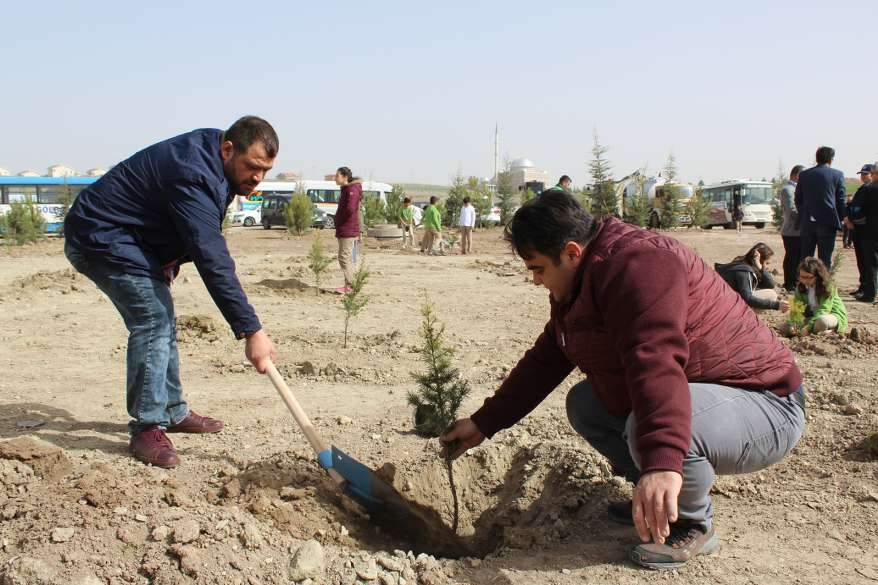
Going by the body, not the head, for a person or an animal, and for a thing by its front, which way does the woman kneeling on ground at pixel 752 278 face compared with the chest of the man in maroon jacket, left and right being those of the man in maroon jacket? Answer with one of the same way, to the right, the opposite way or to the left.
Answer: the opposite way

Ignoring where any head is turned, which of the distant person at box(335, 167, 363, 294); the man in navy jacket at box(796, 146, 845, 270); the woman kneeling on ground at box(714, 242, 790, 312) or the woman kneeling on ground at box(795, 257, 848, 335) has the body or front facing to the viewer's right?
the woman kneeling on ground at box(714, 242, 790, 312)

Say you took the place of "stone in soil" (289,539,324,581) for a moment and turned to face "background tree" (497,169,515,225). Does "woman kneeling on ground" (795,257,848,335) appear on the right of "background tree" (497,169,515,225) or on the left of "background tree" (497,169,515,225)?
right

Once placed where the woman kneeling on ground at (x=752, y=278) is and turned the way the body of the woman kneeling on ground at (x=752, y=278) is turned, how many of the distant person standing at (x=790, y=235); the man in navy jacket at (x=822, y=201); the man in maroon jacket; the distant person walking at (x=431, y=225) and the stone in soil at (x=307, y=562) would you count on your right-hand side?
2

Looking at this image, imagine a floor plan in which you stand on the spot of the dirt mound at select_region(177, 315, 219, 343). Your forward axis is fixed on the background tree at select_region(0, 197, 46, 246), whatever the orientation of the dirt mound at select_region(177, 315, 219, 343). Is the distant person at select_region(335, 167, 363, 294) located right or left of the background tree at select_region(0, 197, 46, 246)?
right

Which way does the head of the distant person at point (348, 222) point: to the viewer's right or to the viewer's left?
to the viewer's left

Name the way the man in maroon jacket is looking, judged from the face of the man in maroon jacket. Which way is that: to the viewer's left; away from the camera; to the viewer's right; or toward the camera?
to the viewer's left

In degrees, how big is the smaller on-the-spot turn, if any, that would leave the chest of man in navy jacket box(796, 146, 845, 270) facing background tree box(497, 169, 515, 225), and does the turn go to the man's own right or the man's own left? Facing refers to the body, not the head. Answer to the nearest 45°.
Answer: approximately 45° to the man's own left

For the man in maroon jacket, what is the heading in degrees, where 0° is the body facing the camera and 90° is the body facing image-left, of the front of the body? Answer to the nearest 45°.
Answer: approximately 90°
